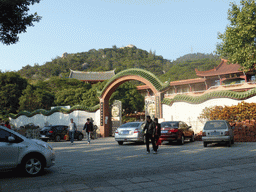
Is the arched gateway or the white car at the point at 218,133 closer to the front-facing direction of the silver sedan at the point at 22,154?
the white car

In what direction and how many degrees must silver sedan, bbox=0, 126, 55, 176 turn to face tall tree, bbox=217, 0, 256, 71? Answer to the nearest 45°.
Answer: approximately 45° to its left

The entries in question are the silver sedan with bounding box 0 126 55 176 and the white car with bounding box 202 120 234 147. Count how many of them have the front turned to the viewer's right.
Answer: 1

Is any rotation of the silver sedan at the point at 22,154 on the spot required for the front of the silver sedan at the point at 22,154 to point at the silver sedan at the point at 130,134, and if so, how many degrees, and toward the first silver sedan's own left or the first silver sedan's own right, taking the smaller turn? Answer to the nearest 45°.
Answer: approximately 45° to the first silver sedan's own left

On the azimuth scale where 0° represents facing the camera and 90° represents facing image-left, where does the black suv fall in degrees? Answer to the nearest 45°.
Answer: approximately 225°

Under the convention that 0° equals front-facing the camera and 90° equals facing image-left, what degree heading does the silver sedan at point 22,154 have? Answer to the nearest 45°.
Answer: approximately 270°
